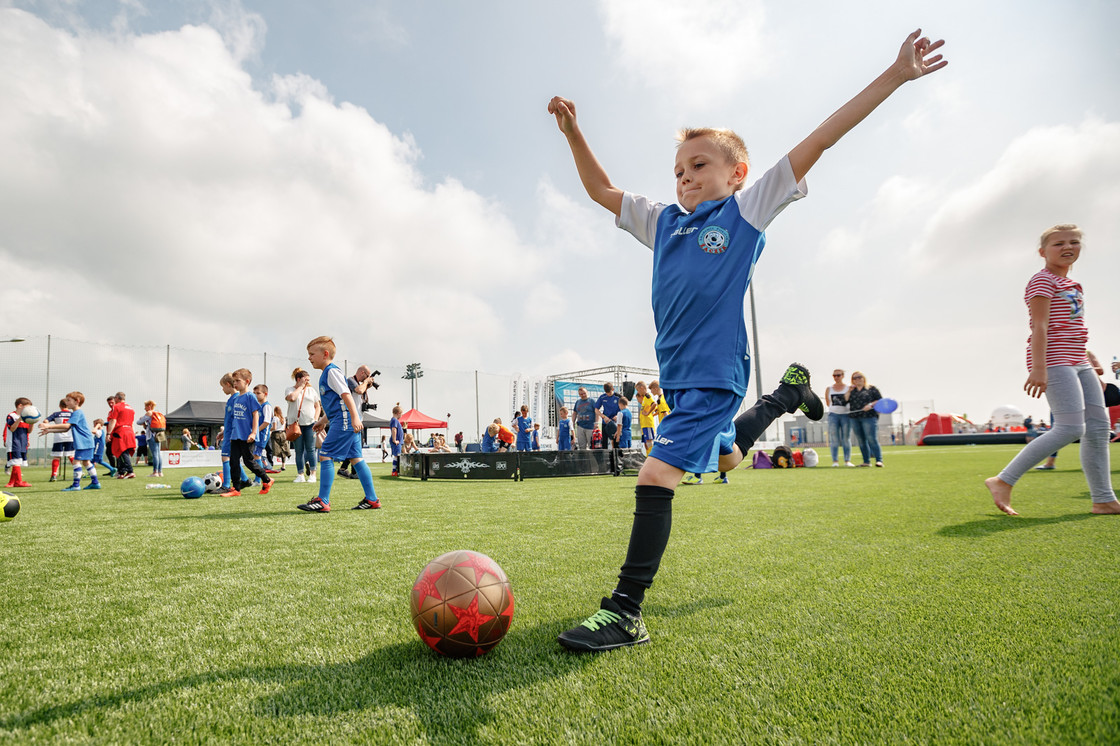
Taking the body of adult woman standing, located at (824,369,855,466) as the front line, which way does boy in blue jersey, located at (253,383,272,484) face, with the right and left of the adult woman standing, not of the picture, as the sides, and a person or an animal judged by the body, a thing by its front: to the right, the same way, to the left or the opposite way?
to the right

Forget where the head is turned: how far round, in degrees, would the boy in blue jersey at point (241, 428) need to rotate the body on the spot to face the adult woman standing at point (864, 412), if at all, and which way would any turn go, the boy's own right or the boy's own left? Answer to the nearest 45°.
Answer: approximately 135° to the boy's own left

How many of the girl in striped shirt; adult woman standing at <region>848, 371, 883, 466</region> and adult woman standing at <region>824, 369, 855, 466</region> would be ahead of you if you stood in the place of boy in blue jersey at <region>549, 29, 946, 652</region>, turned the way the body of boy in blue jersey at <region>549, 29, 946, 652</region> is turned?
0

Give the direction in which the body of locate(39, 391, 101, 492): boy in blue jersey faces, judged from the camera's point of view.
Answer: to the viewer's left

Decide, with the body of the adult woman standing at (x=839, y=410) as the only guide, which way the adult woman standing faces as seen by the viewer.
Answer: toward the camera

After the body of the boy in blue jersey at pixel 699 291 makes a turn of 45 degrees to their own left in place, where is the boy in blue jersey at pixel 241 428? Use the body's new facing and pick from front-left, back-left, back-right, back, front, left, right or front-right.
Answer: back-right

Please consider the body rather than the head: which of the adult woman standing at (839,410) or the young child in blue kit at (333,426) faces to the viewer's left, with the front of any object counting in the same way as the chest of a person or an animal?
the young child in blue kit

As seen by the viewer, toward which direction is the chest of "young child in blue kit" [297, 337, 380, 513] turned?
to the viewer's left

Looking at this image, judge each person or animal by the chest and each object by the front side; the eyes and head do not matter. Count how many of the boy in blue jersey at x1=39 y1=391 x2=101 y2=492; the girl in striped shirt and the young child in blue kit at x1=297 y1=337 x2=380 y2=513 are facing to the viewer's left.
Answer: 2

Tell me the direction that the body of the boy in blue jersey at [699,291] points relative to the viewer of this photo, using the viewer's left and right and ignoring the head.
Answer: facing the viewer and to the left of the viewer

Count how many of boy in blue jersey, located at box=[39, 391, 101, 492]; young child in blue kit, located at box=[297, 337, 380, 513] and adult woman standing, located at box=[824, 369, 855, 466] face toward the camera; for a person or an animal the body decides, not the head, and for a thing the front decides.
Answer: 1

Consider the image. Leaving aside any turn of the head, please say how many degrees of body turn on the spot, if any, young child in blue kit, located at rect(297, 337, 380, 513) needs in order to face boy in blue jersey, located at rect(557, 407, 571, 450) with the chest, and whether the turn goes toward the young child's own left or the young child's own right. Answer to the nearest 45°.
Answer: approximately 135° to the young child's own right

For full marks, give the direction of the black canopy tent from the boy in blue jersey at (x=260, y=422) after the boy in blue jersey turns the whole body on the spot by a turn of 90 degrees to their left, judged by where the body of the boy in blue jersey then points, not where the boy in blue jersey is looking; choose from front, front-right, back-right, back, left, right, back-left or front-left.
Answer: back-left

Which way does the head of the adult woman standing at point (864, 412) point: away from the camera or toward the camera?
toward the camera

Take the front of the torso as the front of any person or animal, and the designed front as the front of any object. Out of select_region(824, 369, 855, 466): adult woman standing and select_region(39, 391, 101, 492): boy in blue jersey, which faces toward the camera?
the adult woman standing

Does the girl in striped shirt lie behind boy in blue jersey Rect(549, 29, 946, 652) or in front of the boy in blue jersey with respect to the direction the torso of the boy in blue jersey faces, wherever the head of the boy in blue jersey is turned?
behind

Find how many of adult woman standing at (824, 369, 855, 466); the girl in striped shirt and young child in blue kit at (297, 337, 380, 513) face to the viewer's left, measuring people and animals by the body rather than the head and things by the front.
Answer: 1
